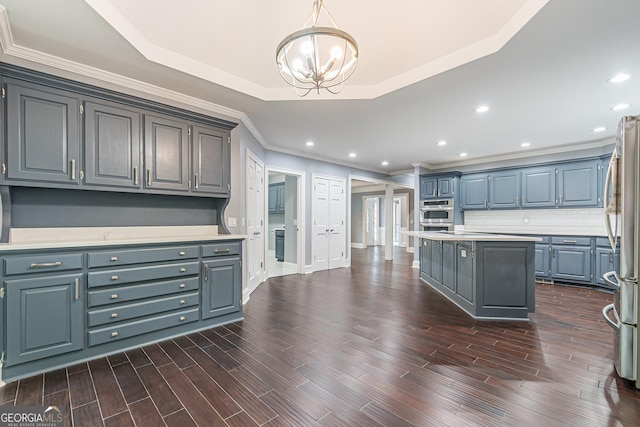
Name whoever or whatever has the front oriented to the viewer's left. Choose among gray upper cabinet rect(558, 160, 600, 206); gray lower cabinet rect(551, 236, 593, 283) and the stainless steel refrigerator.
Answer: the stainless steel refrigerator

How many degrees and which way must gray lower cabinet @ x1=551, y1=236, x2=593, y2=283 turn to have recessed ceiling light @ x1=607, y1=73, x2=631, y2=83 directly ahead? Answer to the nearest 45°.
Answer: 0° — it already faces it

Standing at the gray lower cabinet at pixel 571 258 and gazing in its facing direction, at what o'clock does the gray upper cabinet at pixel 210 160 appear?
The gray upper cabinet is roughly at 1 o'clock from the gray lower cabinet.

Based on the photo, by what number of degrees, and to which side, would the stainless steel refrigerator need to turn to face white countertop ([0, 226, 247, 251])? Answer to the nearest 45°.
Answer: approximately 45° to its left

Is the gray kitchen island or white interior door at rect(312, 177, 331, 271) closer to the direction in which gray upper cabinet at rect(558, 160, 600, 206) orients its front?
the gray kitchen island

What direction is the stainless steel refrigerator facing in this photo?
to the viewer's left

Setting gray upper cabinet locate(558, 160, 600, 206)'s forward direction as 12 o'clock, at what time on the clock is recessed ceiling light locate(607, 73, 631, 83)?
The recessed ceiling light is roughly at 12 o'clock from the gray upper cabinet.

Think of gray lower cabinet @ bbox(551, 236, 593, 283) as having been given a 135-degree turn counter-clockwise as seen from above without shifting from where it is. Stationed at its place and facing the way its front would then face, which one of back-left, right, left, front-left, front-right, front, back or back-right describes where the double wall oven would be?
back-left

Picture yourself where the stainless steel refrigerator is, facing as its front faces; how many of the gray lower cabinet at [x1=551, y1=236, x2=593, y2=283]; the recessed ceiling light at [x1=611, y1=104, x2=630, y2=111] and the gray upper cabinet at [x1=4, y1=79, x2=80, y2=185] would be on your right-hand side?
2
